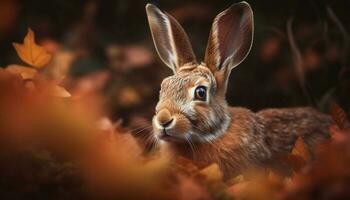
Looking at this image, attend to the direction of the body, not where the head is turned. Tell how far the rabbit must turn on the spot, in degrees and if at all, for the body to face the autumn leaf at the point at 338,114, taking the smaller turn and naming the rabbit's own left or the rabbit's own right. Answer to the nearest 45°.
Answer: approximately 135° to the rabbit's own left

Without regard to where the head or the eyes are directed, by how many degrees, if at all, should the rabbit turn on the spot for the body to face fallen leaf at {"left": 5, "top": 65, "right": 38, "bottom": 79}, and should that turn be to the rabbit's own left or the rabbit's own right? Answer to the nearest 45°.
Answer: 0° — it already faces it

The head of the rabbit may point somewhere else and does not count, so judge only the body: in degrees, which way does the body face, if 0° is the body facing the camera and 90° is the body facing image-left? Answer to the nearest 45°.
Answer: approximately 45°

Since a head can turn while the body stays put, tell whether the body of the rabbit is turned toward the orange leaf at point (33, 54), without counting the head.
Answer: yes
